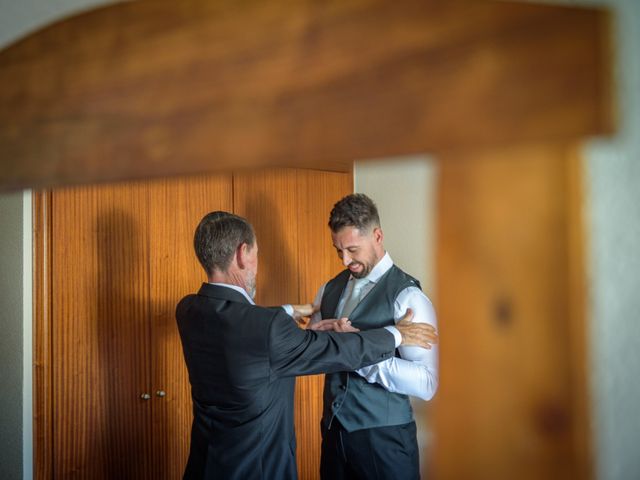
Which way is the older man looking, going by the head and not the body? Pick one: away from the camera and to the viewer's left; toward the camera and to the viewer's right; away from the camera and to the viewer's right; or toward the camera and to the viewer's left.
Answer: away from the camera and to the viewer's right

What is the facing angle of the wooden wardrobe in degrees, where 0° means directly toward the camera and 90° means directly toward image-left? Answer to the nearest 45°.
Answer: approximately 0°

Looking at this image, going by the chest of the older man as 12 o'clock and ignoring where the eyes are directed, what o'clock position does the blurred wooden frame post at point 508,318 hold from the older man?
The blurred wooden frame post is roughly at 4 o'clock from the older man.

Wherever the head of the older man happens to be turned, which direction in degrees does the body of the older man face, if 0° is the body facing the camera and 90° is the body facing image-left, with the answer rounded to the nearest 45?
approximately 225°

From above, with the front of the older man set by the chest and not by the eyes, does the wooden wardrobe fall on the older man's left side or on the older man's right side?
on the older man's left side

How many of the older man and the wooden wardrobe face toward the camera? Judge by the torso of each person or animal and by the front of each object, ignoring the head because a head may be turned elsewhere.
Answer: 1
